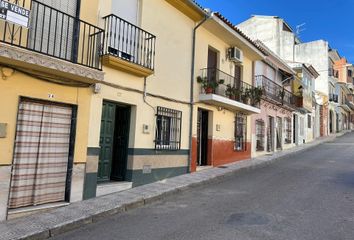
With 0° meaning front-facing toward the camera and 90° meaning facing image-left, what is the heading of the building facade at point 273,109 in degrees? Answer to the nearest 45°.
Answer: approximately 315°

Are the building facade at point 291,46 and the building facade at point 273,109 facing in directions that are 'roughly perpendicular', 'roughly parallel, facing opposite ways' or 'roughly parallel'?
roughly parallel

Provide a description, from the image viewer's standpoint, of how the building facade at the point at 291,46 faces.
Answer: facing the viewer and to the right of the viewer

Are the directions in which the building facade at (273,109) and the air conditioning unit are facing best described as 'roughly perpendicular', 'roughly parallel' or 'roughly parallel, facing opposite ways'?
roughly parallel

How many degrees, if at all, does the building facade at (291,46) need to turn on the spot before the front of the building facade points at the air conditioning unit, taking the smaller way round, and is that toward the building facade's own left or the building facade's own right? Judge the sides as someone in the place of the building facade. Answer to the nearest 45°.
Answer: approximately 45° to the building facade's own right

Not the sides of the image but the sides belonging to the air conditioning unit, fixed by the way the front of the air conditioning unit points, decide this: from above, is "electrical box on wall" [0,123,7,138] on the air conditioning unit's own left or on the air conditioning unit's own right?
on the air conditioning unit's own right

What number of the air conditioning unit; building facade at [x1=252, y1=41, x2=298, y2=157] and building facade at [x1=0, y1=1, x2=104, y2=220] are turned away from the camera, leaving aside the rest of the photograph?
0

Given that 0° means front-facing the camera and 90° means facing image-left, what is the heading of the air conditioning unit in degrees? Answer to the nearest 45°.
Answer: approximately 315°

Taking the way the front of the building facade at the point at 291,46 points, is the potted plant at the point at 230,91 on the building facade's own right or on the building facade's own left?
on the building facade's own right

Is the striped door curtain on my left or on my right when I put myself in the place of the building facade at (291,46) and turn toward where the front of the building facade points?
on my right

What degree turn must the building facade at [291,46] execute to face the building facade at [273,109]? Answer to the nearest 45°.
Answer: approximately 45° to its right

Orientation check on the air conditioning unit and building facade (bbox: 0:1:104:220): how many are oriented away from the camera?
0

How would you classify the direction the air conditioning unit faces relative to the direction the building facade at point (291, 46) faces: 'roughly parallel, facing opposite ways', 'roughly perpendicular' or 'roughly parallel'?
roughly parallel

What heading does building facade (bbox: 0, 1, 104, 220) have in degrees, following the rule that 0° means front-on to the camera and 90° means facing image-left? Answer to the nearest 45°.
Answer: approximately 315°

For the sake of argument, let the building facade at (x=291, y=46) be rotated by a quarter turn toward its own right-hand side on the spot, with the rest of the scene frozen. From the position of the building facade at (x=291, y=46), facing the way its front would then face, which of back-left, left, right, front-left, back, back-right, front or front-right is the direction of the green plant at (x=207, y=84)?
front-left

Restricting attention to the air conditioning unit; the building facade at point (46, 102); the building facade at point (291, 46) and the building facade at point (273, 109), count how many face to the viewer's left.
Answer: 0
